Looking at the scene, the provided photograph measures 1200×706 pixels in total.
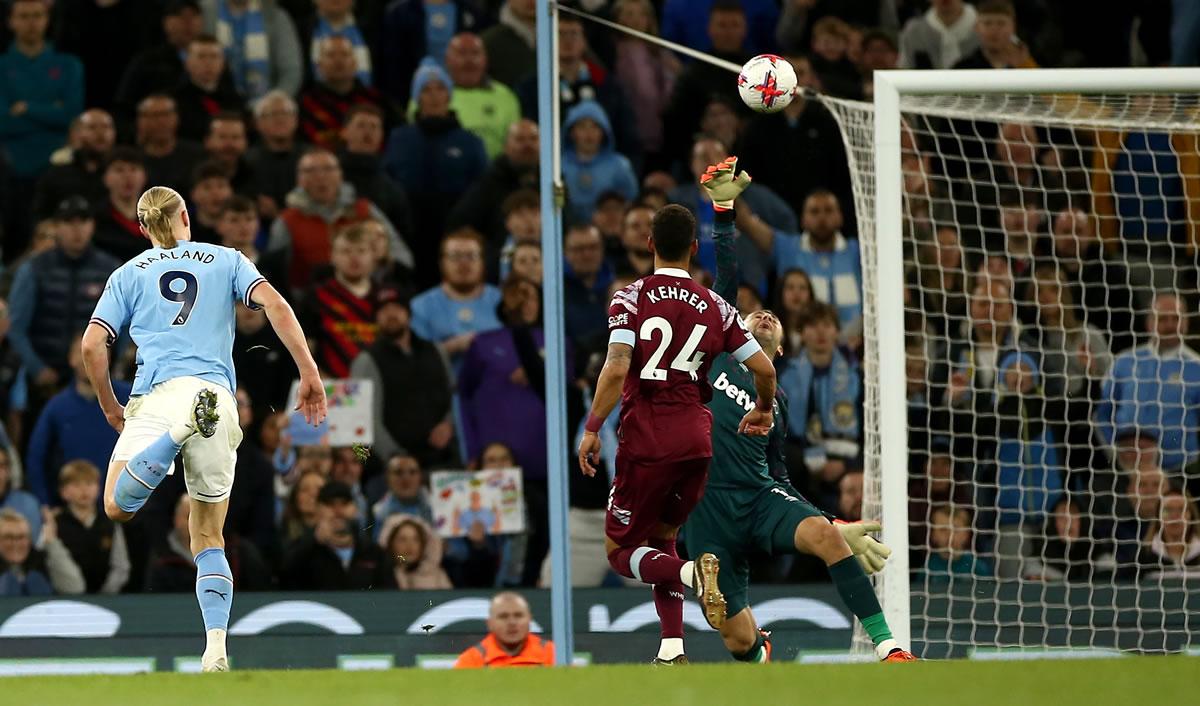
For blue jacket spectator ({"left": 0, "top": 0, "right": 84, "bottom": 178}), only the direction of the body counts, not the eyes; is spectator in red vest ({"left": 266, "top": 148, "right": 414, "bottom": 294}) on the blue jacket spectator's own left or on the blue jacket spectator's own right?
on the blue jacket spectator's own left

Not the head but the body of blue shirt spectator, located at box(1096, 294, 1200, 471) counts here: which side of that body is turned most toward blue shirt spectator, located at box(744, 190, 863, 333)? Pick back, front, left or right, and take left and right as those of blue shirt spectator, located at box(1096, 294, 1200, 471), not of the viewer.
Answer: right

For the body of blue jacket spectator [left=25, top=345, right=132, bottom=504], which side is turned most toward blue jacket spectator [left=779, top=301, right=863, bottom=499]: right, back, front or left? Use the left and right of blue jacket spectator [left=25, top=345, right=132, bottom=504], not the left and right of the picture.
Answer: left
